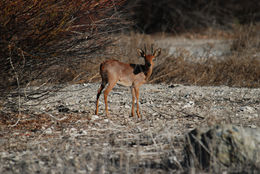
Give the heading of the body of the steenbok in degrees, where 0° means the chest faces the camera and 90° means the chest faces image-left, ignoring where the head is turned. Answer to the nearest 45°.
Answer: approximately 270°

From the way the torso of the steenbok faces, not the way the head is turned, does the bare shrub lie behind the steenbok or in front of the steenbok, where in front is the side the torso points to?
behind

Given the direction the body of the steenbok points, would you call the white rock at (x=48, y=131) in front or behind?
behind
